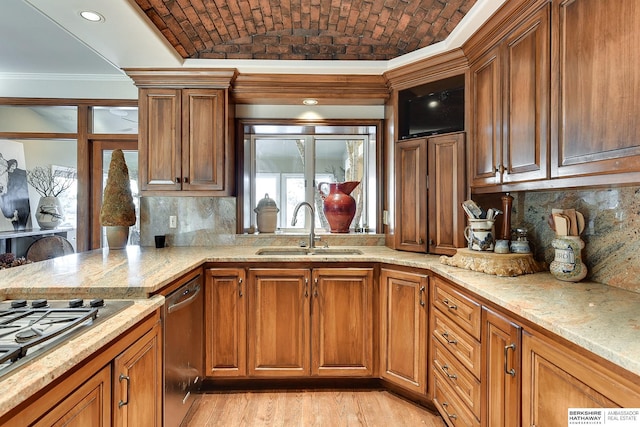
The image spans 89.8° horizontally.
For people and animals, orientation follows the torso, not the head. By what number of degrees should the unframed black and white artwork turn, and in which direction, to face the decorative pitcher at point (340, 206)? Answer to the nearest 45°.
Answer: approximately 45° to its left

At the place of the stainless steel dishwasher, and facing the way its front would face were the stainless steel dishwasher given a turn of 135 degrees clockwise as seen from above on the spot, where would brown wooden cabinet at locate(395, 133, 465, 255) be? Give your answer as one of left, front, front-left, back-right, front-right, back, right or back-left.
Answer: back

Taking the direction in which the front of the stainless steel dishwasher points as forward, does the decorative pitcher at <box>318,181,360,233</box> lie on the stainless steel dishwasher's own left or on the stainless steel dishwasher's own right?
on the stainless steel dishwasher's own left

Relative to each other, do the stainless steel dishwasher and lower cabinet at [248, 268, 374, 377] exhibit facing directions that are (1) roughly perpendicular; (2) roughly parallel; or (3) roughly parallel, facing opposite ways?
roughly perpendicular

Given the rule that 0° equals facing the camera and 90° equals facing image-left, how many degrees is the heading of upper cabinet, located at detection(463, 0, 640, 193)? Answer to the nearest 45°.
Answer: approximately 45°

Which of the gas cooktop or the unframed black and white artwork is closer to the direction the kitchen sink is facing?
the gas cooktop

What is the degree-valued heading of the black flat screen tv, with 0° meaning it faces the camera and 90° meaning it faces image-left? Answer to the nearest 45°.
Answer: approximately 45°

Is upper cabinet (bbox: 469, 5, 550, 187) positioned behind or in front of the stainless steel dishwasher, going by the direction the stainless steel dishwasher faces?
in front

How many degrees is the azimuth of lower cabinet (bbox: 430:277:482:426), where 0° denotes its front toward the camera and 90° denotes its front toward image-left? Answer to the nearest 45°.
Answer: approximately 45°

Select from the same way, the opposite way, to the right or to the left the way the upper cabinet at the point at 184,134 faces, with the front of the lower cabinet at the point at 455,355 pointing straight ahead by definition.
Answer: to the left
